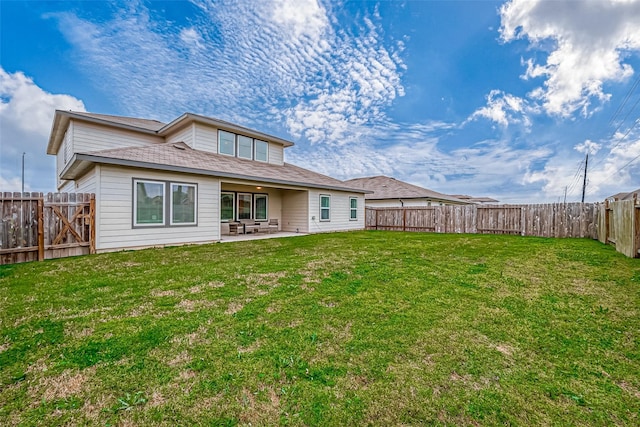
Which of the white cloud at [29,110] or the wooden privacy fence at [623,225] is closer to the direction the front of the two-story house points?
the white cloud

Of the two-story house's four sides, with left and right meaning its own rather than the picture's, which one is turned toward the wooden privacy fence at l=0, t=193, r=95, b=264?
left

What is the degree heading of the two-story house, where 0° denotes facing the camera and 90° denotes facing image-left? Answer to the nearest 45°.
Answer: approximately 135°

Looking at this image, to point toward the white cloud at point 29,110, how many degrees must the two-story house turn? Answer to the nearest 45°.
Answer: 0° — it already faces it
